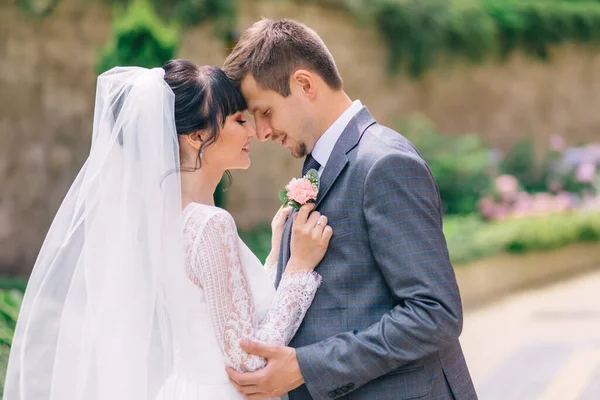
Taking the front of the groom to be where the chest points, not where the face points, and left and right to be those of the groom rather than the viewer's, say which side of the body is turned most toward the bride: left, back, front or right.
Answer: front

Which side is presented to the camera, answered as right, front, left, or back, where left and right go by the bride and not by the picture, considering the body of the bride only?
right

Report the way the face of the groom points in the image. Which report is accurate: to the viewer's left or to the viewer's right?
to the viewer's left

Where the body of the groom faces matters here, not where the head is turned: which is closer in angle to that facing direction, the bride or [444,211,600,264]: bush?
the bride

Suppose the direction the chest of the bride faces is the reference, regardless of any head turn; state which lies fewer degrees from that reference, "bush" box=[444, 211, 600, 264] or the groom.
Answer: the groom

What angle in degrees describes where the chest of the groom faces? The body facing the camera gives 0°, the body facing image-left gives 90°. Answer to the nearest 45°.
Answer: approximately 90°

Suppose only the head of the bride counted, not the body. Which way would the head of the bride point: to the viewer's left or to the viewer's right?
to the viewer's right

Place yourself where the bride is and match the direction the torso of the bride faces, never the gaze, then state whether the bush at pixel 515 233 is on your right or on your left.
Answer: on your left

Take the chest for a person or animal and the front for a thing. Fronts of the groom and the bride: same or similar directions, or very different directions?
very different directions

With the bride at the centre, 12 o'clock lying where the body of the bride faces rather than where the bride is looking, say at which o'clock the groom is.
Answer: The groom is roughly at 1 o'clock from the bride.

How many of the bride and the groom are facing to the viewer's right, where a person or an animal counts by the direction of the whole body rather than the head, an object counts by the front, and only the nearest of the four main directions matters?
1

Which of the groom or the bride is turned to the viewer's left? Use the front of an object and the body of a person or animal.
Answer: the groom
